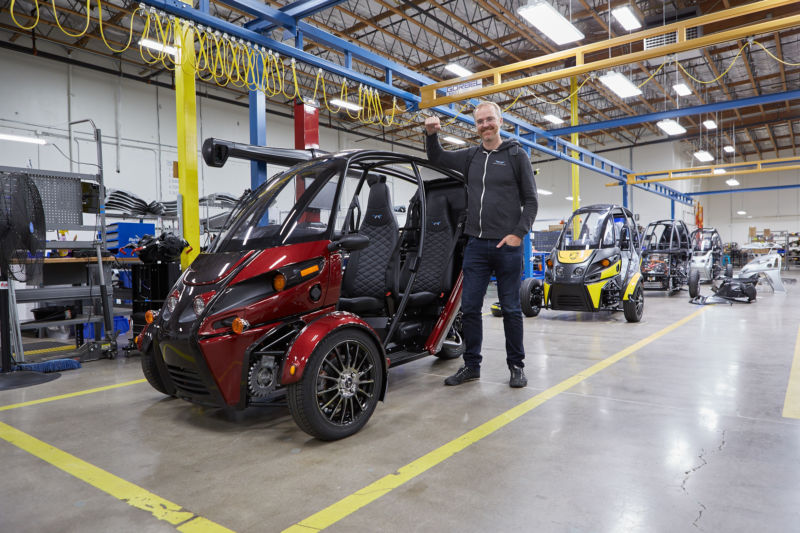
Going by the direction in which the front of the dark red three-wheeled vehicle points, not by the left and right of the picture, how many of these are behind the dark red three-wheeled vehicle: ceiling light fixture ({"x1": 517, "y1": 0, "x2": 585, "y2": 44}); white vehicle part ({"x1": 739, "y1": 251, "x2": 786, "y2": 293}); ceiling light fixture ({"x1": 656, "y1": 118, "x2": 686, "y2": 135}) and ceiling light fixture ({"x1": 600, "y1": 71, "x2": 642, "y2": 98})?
4

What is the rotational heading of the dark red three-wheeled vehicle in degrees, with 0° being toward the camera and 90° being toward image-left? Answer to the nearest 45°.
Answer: approximately 45°

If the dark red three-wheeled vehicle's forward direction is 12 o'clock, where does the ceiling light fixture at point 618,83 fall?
The ceiling light fixture is roughly at 6 o'clock from the dark red three-wheeled vehicle.

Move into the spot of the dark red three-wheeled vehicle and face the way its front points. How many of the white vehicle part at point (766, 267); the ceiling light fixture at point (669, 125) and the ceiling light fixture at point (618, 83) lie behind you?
3

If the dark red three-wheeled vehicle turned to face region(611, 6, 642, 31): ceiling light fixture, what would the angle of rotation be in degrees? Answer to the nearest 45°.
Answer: approximately 180°

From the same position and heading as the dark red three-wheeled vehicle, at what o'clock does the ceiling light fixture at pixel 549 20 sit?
The ceiling light fixture is roughly at 6 o'clock from the dark red three-wheeled vehicle.

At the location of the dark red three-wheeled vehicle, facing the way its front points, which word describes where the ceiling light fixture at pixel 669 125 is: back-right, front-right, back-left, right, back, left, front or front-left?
back
